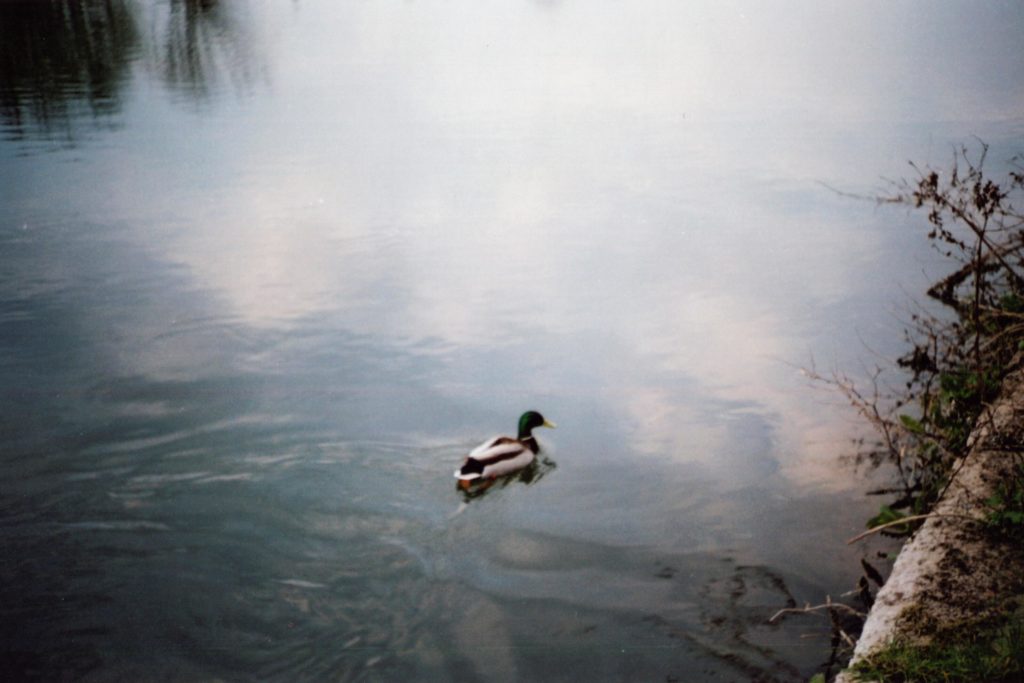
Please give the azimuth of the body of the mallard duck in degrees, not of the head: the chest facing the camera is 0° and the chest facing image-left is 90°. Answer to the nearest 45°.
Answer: approximately 225°
